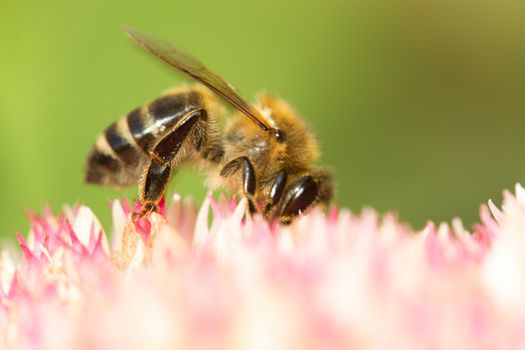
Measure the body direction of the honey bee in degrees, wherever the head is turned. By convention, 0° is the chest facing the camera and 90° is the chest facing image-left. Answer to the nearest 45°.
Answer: approximately 270°
